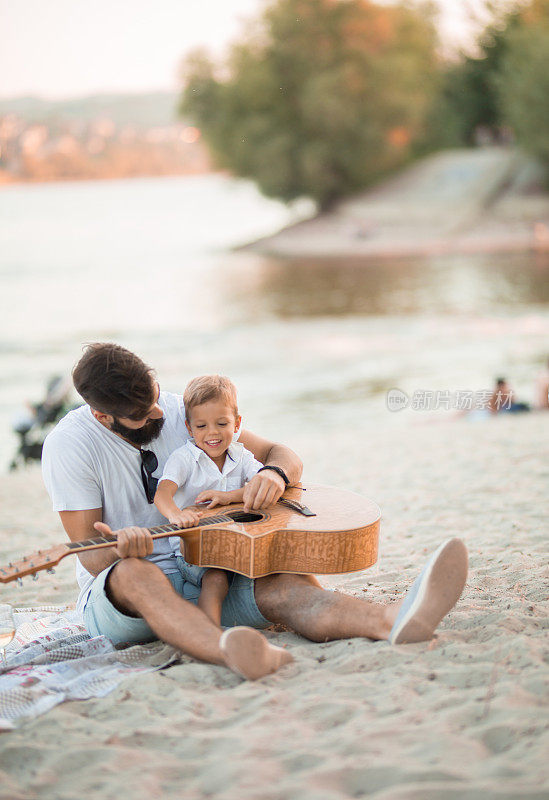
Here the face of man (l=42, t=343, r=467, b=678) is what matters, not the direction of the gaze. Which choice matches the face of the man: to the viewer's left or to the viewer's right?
to the viewer's right

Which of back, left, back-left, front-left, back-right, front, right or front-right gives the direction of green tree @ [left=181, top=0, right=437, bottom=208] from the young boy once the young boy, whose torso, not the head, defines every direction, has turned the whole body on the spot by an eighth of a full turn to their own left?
back-left

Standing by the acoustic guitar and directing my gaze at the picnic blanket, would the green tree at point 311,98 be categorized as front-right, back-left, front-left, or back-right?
back-right

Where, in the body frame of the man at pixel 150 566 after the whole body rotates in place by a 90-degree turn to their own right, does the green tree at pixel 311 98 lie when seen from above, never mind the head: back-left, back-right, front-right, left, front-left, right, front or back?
back-right

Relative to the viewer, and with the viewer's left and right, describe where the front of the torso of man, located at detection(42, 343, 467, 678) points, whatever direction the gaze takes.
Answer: facing the viewer and to the right of the viewer

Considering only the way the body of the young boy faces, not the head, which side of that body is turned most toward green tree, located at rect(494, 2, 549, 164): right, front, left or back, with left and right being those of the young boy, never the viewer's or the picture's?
back

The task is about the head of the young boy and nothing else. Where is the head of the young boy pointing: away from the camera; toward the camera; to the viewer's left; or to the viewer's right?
toward the camera

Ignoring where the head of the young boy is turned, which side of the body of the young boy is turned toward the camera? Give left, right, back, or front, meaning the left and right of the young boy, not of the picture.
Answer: front
